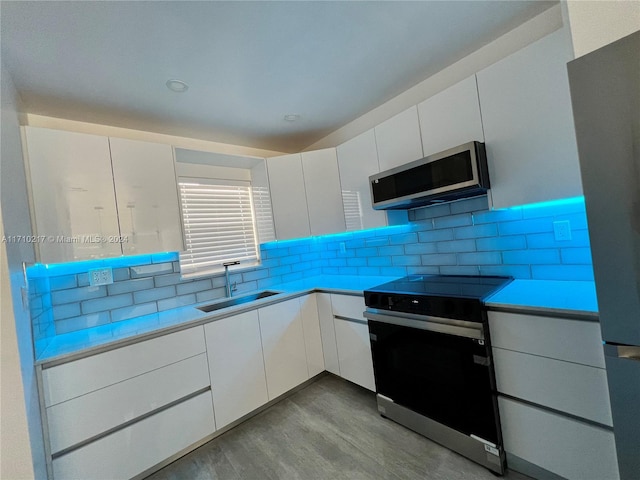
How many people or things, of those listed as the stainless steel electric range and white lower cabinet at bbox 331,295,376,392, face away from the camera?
0

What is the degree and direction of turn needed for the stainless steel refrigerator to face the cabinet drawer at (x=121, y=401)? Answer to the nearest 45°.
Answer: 0° — it already faces it

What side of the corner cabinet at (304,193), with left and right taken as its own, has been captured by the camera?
front

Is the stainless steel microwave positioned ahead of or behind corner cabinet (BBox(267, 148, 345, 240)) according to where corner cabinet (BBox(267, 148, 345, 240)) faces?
ahead

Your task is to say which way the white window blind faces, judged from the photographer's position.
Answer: facing the viewer and to the right of the viewer

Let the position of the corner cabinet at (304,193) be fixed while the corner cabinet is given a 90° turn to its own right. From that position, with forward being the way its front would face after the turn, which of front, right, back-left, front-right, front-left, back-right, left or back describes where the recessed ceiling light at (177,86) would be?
front-left

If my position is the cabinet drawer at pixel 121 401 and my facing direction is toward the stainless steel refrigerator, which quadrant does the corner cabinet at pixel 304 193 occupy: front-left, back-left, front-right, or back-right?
front-left

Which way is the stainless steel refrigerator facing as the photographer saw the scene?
facing the viewer and to the left of the viewer

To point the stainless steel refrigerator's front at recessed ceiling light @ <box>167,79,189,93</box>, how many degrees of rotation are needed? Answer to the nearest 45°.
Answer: approximately 45° to its right

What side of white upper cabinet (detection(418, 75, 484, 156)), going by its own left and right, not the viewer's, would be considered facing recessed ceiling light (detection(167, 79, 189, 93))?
front

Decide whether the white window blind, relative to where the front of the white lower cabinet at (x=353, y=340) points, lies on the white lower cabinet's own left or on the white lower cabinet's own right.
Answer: on the white lower cabinet's own right
